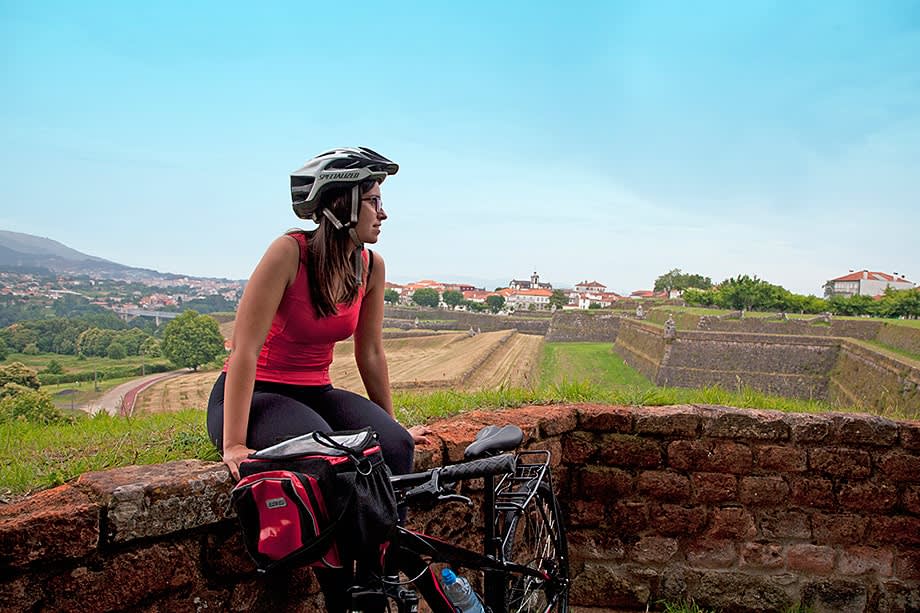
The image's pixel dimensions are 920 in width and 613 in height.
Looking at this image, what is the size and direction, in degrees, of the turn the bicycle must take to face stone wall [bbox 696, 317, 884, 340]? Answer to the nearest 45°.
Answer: approximately 180°

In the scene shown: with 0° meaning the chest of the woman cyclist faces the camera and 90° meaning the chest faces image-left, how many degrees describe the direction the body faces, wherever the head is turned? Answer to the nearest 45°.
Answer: approximately 315°

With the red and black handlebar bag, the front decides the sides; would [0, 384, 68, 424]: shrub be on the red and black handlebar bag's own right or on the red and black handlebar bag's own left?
on the red and black handlebar bag's own right

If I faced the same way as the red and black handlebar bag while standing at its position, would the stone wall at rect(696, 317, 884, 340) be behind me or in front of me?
behind

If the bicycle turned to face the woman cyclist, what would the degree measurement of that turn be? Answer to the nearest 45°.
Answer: approximately 45° to its right

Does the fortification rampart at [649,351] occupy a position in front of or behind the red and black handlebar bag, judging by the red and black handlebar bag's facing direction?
behind

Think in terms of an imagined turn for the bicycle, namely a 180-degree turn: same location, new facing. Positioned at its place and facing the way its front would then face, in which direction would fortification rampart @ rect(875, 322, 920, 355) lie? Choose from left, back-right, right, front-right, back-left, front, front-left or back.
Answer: front

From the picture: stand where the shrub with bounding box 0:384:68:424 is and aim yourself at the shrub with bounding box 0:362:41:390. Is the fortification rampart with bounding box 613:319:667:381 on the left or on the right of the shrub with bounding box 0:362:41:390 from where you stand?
right

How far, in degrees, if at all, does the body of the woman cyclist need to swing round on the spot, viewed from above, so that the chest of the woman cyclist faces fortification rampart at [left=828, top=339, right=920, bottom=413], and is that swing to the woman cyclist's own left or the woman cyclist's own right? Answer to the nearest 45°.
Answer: approximately 90° to the woman cyclist's own left

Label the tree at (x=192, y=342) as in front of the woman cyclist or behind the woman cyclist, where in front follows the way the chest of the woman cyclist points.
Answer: behind

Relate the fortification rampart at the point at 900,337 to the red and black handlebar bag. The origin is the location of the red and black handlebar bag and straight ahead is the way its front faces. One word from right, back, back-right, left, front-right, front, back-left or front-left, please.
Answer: back

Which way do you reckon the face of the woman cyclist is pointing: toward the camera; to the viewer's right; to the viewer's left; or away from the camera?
to the viewer's right
